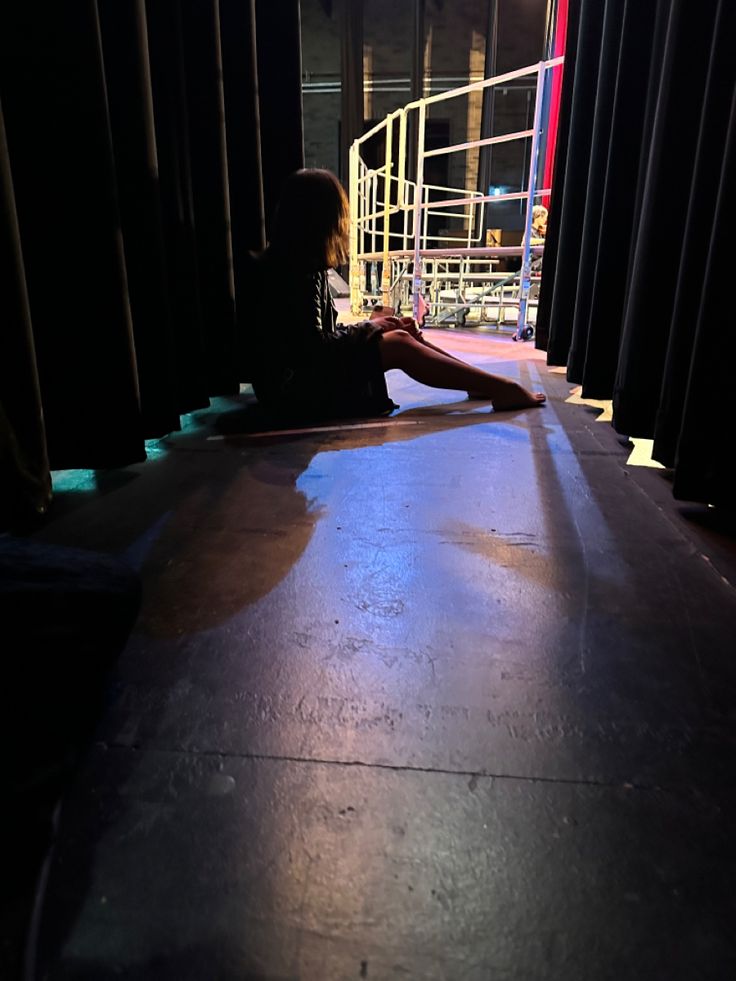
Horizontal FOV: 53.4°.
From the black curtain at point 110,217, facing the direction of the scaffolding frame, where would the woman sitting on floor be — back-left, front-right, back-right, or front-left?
front-right

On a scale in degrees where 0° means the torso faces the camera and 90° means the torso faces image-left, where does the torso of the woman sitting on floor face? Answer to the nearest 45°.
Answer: approximately 270°

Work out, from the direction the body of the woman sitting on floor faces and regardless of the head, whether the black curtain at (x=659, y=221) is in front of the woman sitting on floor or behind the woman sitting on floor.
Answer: in front

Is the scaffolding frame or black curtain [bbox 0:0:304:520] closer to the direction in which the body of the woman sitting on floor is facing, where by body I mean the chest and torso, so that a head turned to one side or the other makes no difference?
the scaffolding frame

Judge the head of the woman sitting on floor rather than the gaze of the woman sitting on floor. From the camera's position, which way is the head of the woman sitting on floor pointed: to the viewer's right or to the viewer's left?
to the viewer's right

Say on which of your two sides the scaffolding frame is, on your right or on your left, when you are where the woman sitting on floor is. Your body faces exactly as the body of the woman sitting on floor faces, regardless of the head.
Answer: on your left
